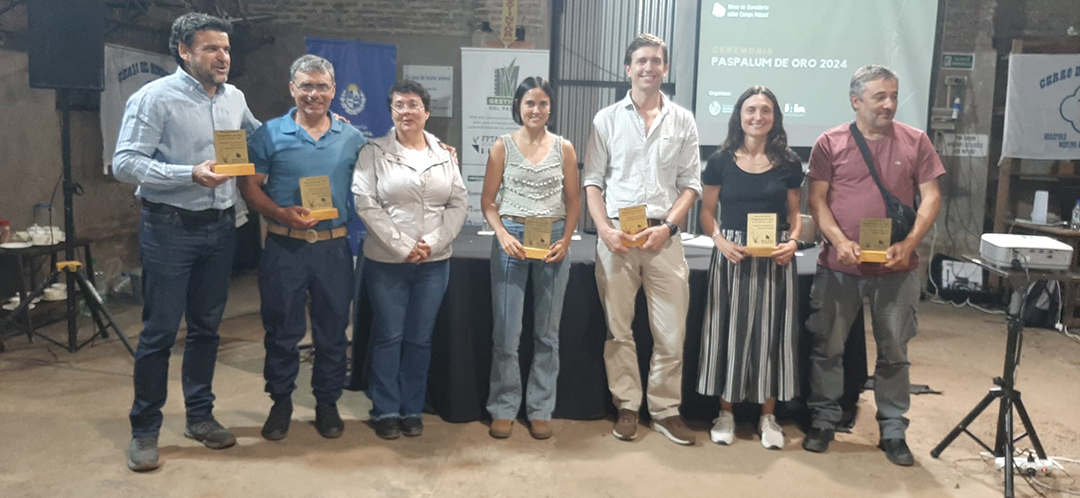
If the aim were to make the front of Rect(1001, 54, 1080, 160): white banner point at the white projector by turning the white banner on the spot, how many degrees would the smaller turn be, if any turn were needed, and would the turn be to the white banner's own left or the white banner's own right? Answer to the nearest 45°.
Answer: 0° — it already faces it

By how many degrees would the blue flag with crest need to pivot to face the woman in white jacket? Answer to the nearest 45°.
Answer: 0° — it already faces them

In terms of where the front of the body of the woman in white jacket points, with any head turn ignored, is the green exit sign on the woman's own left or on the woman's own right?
on the woman's own left

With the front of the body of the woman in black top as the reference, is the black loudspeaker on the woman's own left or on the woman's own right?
on the woman's own right

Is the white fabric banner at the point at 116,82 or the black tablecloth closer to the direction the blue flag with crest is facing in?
the black tablecloth

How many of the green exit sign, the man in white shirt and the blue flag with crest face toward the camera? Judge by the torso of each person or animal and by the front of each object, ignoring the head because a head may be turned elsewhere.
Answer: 3

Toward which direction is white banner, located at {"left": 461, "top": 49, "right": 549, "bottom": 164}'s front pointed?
toward the camera

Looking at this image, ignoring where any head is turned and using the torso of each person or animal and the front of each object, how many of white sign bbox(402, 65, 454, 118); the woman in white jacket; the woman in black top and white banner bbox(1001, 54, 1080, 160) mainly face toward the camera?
4

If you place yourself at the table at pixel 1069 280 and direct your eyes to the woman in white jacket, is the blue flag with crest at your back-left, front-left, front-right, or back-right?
front-right

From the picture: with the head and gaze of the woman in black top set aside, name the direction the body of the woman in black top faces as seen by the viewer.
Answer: toward the camera

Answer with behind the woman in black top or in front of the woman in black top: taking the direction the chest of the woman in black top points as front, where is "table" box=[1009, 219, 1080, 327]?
behind

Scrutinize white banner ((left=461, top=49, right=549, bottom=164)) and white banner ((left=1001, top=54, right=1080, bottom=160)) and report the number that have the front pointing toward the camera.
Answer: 2

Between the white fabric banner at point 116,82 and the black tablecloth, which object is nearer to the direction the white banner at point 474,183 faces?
the black tablecloth

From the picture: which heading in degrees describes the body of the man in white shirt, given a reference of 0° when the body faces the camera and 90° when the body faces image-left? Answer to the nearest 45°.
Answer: approximately 0°
